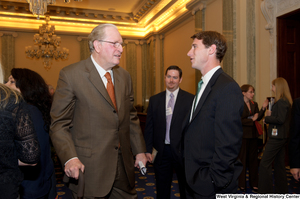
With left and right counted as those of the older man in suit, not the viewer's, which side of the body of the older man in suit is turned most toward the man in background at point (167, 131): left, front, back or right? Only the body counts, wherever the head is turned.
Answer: left

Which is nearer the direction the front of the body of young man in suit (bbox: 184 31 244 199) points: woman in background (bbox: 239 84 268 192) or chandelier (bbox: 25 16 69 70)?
the chandelier

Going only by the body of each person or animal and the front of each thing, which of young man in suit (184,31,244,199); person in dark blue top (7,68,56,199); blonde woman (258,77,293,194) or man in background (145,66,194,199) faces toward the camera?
the man in background

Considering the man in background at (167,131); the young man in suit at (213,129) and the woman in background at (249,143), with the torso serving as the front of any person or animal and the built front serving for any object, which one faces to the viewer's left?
the young man in suit

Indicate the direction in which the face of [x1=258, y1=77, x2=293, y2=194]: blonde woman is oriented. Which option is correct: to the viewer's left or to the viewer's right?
to the viewer's left

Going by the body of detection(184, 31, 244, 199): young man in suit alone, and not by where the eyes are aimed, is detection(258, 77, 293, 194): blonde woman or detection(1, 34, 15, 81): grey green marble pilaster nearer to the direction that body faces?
the grey green marble pilaster

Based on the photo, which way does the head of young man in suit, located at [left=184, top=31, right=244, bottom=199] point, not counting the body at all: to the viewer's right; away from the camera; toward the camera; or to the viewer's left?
to the viewer's left

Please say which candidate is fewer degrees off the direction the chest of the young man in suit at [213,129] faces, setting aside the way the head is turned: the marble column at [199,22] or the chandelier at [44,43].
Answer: the chandelier

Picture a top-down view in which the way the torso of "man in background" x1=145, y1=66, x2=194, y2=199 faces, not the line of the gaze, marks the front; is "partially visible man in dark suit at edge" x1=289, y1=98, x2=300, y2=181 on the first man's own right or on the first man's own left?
on the first man's own left

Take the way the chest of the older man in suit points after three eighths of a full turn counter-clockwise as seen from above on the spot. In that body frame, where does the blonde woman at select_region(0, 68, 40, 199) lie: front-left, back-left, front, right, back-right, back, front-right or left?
back-left

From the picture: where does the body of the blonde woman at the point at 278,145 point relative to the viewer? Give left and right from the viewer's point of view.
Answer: facing to the left of the viewer
